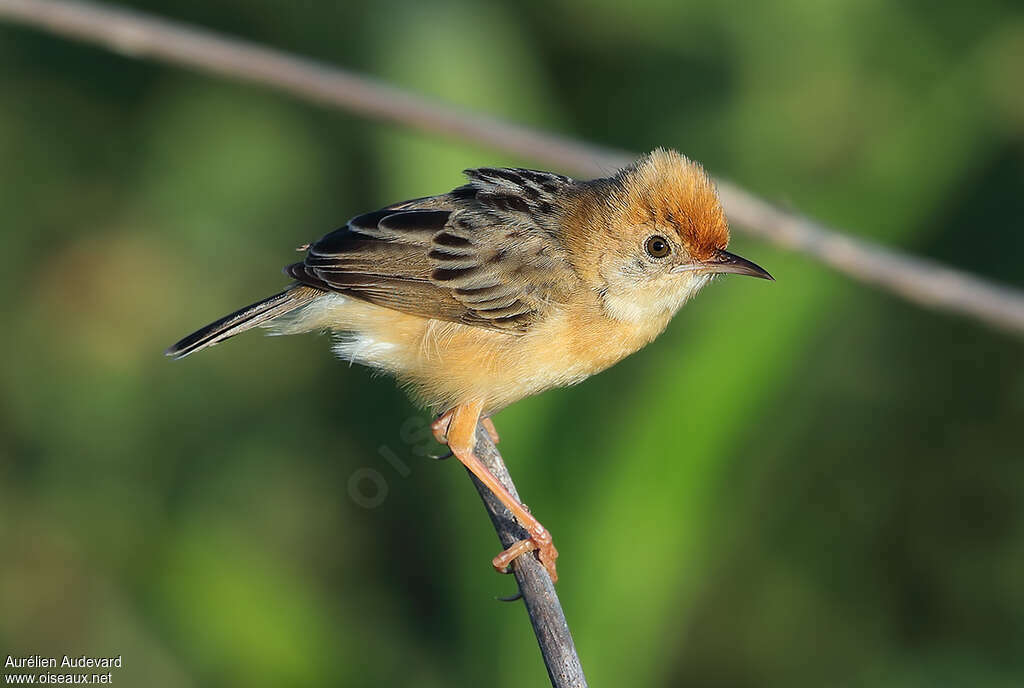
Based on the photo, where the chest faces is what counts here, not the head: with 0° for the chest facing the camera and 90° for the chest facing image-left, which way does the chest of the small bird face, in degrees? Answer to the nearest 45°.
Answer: approximately 270°
